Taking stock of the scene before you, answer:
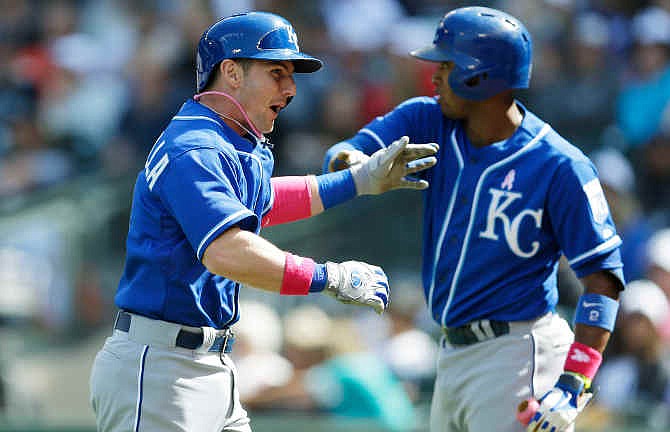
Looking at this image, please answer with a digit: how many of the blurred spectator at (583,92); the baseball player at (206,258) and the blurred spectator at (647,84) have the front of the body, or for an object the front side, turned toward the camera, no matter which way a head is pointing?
2

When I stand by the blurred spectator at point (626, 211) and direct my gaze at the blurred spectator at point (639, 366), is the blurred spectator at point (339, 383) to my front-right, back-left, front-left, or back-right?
front-right

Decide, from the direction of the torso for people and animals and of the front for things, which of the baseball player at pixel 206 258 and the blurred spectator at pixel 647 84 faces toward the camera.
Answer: the blurred spectator

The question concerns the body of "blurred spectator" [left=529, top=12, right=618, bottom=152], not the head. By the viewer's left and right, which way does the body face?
facing the viewer

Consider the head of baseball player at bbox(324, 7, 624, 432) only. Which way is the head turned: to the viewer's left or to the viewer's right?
to the viewer's left

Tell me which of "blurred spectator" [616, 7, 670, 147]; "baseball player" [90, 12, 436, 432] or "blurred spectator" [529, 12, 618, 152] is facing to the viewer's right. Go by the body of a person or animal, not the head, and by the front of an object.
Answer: the baseball player

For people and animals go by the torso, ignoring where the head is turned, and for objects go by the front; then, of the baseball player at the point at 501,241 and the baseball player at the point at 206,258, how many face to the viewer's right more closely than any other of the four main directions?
1

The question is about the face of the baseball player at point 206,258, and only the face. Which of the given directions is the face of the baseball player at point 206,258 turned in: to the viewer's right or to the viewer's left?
to the viewer's right

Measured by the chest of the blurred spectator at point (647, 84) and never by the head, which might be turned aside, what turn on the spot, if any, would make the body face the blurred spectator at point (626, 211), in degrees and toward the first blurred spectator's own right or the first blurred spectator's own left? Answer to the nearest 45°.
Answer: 0° — they already face them

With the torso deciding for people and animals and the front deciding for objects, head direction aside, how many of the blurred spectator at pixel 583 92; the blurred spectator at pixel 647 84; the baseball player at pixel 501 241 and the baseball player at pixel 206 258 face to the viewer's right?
1

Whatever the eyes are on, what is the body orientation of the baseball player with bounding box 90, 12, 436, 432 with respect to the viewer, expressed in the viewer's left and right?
facing to the right of the viewer

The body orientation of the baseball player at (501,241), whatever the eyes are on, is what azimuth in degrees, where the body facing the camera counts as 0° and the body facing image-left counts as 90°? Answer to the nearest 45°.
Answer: approximately 45°

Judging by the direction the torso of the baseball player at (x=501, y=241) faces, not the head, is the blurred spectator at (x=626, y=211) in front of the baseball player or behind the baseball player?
behind

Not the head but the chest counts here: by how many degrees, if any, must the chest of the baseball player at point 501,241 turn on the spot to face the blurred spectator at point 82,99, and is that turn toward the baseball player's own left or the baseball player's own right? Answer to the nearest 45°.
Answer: approximately 90° to the baseball player's own right

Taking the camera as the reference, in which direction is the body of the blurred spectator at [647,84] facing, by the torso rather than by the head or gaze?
toward the camera
